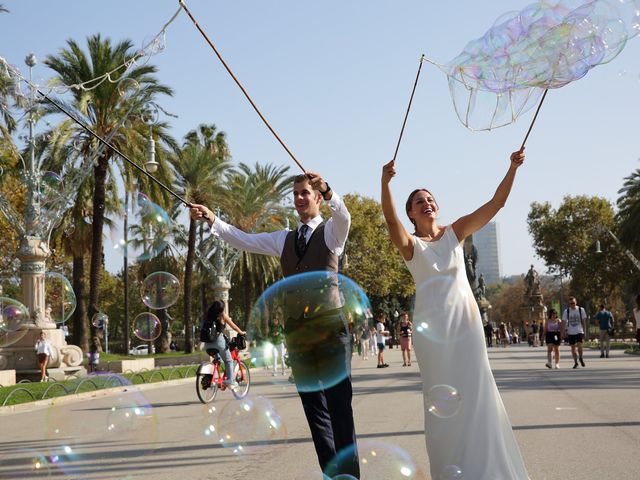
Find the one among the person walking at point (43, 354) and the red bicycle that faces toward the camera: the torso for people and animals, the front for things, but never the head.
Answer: the person walking

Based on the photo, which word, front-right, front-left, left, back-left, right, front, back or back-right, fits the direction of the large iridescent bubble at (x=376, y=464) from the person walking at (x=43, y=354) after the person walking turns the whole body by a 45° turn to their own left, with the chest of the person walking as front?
front-right

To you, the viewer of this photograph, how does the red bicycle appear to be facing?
facing away from the viewer and to the right of the viewer

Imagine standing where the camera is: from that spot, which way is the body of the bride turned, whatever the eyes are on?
toward the camera

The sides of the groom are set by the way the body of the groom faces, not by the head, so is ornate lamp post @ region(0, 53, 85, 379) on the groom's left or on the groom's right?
on the groom's right

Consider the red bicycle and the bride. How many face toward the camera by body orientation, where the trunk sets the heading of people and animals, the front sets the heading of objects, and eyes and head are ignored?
1

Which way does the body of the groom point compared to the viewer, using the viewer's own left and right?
facing the viewer and to the left of the viewer

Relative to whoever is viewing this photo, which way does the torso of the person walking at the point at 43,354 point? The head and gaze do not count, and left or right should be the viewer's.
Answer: facing the viewer

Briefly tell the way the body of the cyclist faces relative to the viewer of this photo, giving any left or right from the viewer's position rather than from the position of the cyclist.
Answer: facing away from the viewer and to the right of the viewer

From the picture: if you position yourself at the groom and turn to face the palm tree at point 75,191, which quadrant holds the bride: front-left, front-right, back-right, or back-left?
back-right

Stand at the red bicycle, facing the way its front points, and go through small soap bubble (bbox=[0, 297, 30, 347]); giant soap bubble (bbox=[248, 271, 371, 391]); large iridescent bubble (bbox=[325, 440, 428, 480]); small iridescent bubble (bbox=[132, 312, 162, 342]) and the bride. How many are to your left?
2
